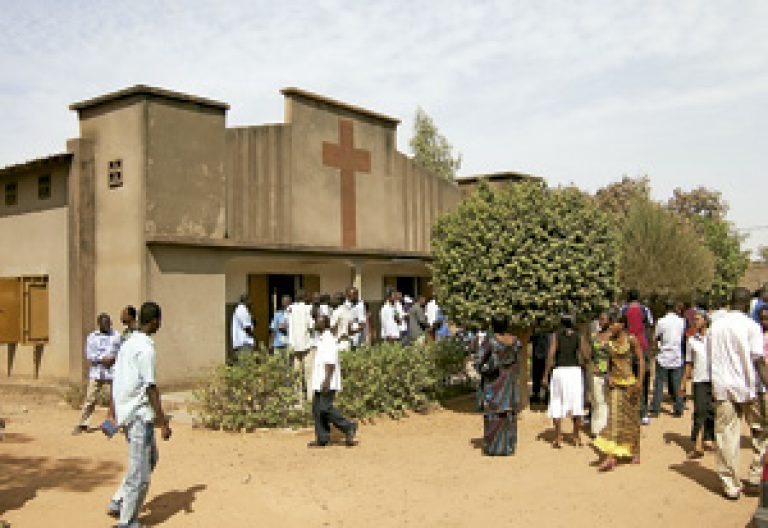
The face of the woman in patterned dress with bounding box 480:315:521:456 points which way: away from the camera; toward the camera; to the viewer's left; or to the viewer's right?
away from the camera

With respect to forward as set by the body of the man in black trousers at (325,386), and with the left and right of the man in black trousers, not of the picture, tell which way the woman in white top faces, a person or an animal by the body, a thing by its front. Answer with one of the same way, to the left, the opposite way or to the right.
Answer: the same way

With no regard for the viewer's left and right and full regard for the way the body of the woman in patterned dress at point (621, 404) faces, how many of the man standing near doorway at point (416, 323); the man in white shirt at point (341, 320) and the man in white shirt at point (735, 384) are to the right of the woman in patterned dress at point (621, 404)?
2

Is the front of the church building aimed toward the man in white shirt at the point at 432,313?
no

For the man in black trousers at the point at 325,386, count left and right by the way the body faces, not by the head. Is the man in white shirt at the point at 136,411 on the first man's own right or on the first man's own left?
on the first man's own left

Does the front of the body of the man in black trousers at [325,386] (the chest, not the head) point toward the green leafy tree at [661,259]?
no

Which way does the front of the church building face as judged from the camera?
facing the viewer and to the right of the viewer

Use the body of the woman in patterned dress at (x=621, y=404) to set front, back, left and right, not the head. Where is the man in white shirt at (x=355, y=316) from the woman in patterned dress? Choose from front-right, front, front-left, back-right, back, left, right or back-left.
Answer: right

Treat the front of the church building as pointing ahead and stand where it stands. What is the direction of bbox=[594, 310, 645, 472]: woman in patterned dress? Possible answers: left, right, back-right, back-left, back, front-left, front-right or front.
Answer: front
